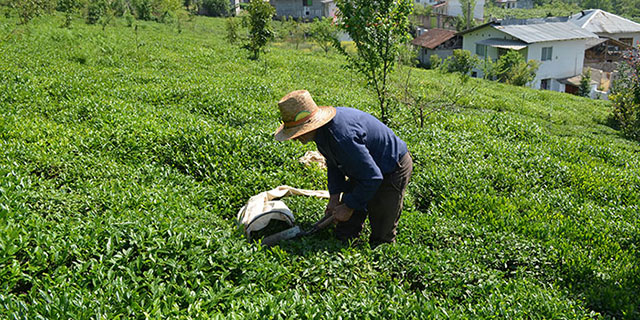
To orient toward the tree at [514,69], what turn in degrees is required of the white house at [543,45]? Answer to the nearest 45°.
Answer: approximately 45° to its left

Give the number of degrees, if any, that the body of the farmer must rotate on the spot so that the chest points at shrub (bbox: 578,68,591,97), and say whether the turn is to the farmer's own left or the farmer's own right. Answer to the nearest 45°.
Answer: approximately 135° to the farmer's own right

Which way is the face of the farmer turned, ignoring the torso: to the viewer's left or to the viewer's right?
to the viewer's left

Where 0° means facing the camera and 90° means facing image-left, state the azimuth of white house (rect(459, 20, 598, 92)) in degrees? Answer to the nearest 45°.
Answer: approximately 45°

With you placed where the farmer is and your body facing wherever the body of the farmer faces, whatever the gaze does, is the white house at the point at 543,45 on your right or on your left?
on your right

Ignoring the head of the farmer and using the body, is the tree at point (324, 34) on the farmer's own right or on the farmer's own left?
on the farmer's own right

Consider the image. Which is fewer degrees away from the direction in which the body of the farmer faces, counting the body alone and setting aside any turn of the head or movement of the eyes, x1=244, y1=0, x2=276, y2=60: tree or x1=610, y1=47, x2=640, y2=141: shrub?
the tree

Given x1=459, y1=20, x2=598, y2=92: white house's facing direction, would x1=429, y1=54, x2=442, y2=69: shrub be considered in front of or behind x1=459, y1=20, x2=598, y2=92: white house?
in front

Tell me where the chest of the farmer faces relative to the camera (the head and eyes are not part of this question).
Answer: to the viewer's left

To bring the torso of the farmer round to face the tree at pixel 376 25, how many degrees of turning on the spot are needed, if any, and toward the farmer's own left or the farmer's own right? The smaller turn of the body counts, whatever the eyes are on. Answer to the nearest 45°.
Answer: approximately 90° to the farmer's own right
